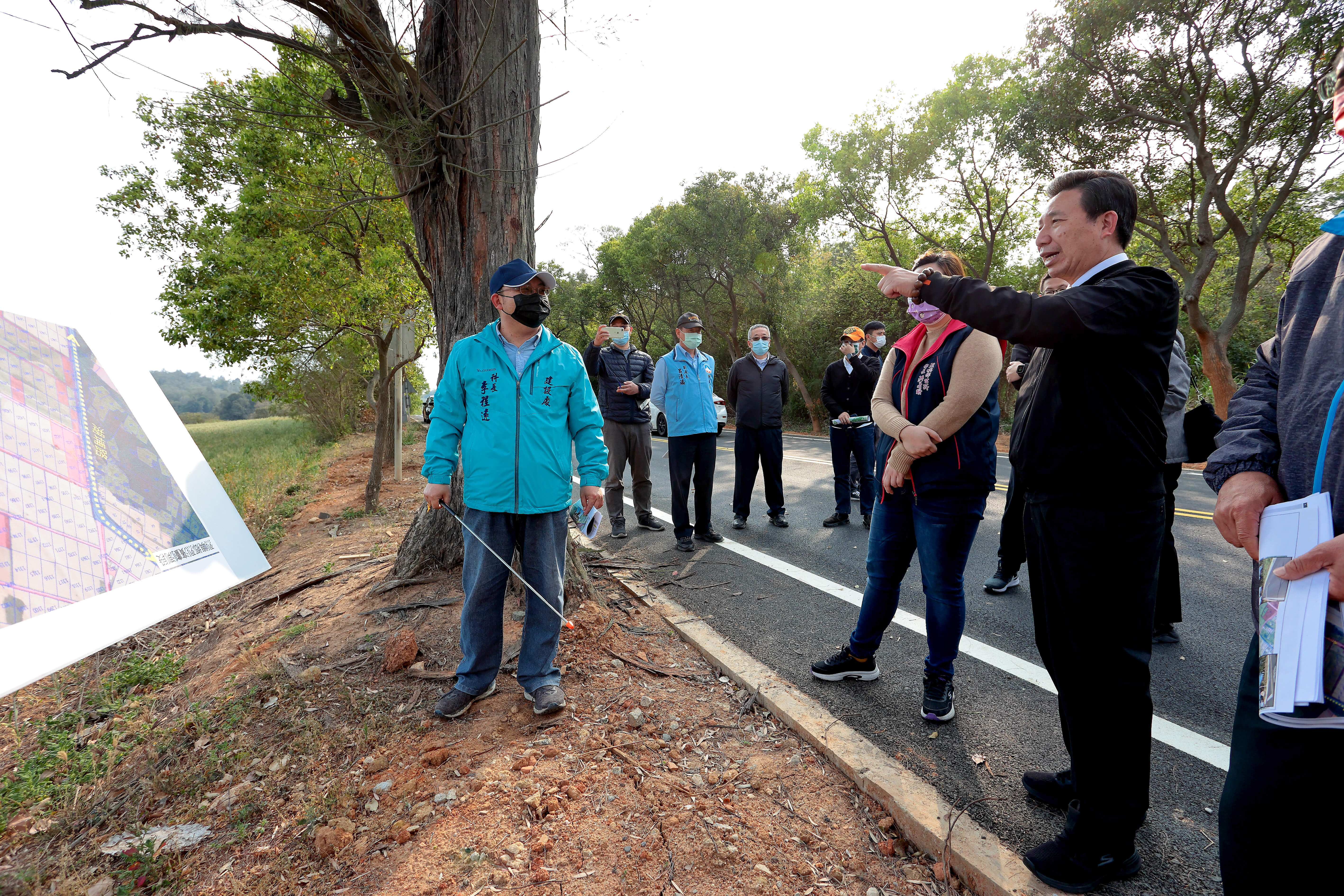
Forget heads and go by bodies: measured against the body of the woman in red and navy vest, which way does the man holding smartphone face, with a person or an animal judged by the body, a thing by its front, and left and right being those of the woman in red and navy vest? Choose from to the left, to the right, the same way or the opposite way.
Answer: to the left

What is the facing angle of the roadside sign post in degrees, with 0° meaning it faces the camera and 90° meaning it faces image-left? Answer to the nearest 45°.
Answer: approximately 180°

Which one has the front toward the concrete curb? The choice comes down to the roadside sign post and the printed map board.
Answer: the printed map board

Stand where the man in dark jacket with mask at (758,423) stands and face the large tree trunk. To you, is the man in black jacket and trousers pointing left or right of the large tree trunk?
left

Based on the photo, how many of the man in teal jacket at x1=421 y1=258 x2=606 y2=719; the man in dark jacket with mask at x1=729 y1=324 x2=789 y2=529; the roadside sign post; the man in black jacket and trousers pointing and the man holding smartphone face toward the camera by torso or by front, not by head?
3

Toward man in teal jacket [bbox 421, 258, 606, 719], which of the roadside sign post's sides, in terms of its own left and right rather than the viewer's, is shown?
back

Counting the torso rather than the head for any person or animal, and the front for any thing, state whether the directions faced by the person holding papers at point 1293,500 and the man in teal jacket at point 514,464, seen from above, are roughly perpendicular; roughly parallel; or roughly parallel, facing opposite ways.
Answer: roughly perpendicular

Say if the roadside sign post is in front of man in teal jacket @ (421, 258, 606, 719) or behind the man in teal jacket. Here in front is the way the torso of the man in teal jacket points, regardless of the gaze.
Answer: behind

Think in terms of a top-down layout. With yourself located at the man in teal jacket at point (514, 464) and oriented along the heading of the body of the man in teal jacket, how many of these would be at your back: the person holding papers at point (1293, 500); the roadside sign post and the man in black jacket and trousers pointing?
1

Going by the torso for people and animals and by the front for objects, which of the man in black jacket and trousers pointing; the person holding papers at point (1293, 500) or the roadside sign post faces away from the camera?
the roadside sign post
